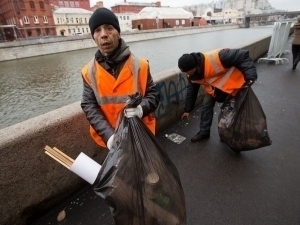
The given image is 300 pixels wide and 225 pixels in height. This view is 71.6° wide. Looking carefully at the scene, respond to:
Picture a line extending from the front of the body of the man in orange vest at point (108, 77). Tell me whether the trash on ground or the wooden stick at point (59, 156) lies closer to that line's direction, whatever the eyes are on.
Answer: the wooden stick

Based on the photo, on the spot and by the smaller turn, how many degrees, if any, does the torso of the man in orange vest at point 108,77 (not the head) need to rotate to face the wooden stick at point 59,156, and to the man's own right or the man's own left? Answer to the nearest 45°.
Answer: approximately 45° to the man's own right

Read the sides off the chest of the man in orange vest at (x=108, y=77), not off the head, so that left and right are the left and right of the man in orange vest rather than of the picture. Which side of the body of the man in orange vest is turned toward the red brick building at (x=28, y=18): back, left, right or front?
back

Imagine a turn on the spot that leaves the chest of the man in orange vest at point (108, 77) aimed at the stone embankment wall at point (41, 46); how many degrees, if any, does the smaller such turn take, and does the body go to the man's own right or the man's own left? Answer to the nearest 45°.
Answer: approximately 180°

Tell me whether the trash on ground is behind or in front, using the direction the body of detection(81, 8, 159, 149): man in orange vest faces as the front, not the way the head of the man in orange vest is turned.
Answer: behind

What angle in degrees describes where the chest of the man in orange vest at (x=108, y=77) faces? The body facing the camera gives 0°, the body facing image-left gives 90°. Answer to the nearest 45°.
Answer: approximately 0°

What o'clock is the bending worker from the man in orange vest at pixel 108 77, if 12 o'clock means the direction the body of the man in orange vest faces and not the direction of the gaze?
The bending worker is roughly at 8 o'clock from the man in orange vest.
